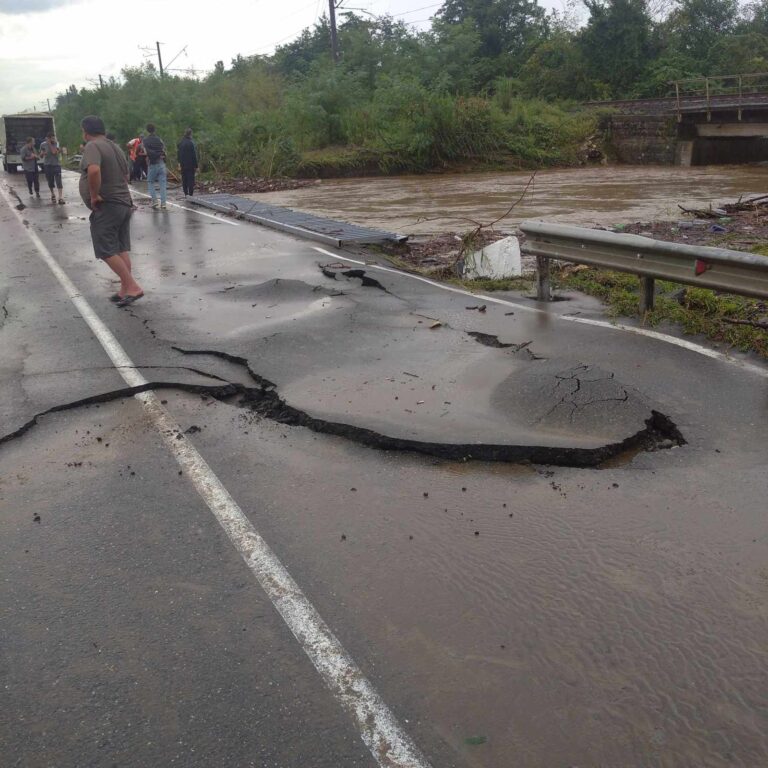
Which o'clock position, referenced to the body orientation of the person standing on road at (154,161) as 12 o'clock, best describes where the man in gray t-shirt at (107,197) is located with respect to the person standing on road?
The man in gray t-shirt is roughly at 6 o'clock from the person standing on road.

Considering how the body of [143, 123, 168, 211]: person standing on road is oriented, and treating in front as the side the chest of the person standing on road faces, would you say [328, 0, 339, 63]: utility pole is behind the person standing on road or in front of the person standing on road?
in front

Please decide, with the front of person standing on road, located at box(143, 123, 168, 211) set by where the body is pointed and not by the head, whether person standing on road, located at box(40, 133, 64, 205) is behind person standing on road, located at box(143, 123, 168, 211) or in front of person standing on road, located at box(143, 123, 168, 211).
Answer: in front

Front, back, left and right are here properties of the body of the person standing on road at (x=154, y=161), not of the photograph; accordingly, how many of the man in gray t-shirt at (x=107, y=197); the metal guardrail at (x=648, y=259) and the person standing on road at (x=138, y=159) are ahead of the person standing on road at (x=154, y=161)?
1

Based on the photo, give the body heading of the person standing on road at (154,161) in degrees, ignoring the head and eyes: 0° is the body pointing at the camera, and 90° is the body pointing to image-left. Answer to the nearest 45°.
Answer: approximately 180°

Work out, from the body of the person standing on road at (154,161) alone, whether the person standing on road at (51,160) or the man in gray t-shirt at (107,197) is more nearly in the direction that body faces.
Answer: the person standing on road

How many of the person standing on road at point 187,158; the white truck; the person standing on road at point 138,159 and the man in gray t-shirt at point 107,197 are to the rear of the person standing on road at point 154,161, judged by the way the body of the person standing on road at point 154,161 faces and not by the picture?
1
